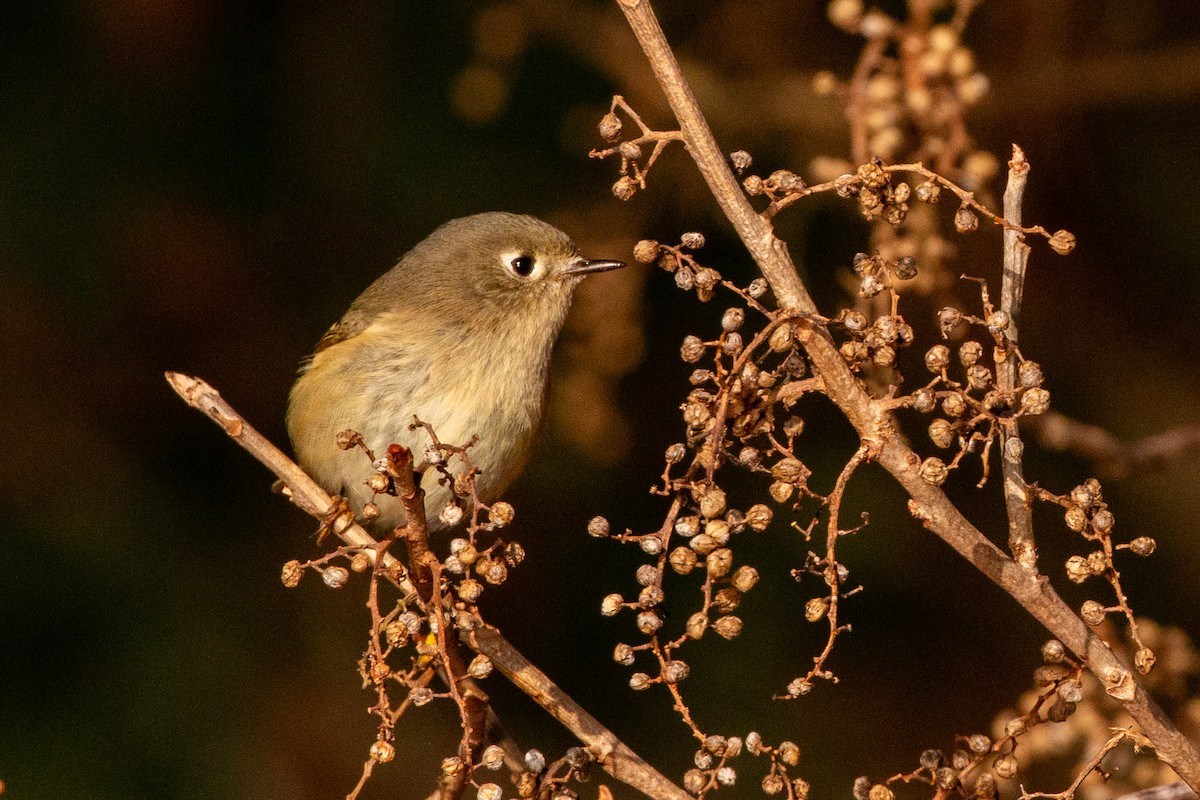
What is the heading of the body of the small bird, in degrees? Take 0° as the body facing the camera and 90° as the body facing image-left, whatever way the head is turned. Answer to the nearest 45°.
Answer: approximately 315°
